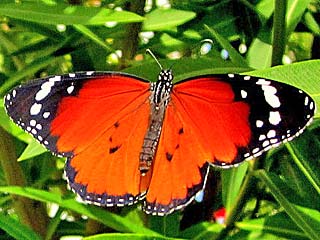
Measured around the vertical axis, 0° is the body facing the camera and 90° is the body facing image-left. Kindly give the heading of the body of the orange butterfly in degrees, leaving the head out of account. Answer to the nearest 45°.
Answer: approximately 180°
